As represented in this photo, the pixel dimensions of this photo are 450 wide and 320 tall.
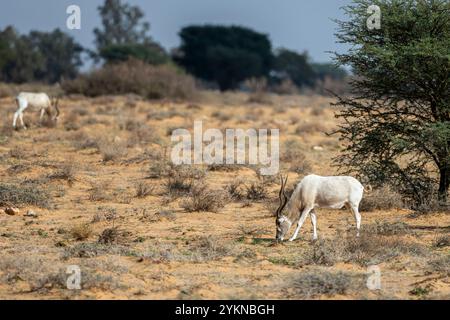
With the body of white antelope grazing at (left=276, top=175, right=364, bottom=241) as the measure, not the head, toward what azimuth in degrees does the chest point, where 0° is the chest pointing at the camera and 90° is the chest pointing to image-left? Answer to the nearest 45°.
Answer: approximately 90°

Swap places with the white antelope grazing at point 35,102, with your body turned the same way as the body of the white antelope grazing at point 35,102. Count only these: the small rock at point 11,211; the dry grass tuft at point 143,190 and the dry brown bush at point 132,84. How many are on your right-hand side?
2

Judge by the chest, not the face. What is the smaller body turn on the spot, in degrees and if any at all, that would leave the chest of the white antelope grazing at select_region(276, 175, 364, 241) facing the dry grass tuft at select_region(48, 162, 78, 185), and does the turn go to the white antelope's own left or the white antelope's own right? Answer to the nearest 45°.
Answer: approximately 45° to the white antelope's own right

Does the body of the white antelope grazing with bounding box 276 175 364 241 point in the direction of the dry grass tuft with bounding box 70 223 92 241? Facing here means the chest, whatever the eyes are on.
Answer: yes

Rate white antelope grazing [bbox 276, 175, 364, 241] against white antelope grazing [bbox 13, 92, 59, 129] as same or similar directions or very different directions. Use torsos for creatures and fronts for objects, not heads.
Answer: very different directions

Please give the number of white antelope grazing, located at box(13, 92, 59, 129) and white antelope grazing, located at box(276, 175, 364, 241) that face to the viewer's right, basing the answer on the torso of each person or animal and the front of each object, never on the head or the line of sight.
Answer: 1

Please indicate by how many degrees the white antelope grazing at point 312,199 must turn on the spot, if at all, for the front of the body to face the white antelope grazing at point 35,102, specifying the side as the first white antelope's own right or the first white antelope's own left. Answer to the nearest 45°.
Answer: approximately 45° to the first white antelope's own right

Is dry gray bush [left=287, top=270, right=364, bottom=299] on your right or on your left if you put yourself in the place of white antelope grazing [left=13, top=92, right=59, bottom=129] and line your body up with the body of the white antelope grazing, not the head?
on your right

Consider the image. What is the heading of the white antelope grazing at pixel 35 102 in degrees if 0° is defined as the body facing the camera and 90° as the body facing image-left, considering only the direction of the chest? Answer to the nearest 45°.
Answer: approximately 270°

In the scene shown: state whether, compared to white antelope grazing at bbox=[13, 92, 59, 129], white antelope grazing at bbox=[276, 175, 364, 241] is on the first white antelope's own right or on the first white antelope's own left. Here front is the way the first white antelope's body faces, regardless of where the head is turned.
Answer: on the first white antelope's own right

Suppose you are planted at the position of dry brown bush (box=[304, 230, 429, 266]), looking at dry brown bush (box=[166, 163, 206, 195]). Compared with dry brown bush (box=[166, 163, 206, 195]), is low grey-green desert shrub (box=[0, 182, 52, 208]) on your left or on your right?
left

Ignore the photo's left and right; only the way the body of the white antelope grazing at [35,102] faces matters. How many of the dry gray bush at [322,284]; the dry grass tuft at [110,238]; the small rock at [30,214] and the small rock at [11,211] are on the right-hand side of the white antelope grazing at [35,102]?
4

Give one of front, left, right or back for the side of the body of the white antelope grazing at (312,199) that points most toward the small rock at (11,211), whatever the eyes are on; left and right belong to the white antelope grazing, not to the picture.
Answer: front
